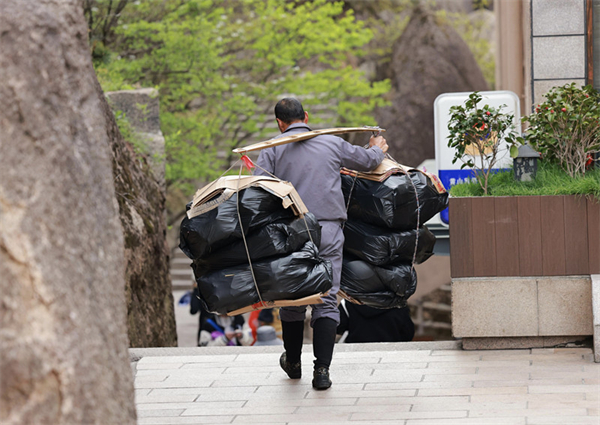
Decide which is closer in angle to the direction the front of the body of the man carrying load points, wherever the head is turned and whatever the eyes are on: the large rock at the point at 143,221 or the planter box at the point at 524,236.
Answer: the large rock

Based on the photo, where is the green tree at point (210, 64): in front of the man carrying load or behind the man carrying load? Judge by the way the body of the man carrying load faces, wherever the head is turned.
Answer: in front

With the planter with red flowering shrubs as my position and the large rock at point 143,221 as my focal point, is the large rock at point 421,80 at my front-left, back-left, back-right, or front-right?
front-right

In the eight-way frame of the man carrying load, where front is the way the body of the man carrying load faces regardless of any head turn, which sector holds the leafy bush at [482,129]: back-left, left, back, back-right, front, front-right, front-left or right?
front-right

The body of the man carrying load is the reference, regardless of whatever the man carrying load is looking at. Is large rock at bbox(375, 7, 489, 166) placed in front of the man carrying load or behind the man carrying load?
in front

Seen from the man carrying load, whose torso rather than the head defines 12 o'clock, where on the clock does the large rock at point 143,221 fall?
The large rock is roughly at 11 o'clock from the man carrying load.

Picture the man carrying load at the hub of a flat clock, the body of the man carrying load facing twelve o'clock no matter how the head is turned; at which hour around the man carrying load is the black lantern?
The black lantern is roughly at 2 o'clock from the man carrying load.

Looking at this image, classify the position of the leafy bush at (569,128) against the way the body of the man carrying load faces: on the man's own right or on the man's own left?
on the man's own right

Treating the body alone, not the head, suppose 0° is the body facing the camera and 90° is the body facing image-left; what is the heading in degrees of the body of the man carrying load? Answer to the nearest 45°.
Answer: approximately 180°

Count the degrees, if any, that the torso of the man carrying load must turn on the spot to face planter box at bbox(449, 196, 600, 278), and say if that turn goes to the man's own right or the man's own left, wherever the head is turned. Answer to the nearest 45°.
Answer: approximately 45° to the man's own right

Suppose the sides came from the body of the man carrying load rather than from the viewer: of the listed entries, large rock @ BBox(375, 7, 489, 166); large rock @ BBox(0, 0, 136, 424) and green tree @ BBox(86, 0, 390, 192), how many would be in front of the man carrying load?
2
